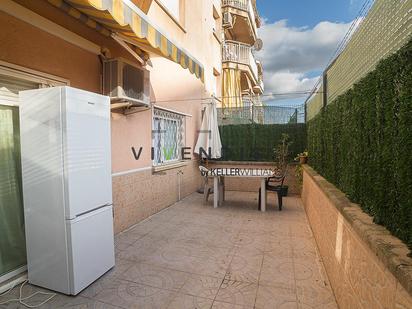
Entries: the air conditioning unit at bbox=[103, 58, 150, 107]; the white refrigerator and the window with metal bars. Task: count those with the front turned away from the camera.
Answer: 0

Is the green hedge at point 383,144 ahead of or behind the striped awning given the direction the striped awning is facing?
ahead

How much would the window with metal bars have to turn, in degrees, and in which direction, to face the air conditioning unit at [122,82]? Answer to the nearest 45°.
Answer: approximately 45° to its right

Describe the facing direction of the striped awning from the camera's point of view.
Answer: facing the viewer and to the right of the viewer

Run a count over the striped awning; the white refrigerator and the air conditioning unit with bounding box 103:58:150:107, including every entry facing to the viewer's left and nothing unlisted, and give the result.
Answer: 0

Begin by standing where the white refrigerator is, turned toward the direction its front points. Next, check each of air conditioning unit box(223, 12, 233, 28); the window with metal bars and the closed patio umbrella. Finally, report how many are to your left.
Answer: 3

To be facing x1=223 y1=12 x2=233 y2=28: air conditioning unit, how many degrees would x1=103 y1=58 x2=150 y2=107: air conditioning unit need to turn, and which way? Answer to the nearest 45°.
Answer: approximately 90° to its left
